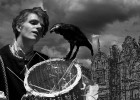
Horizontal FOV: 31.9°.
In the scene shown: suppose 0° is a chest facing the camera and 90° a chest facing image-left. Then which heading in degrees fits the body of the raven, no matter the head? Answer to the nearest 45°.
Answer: approximately 90°

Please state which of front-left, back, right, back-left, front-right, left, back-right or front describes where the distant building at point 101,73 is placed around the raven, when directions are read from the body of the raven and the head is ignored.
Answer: right

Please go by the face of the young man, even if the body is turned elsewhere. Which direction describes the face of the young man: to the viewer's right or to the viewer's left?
to the viewer's right

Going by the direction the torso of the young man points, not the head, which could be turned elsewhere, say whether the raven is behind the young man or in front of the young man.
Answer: in front

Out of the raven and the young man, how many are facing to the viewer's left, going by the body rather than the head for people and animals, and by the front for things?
1

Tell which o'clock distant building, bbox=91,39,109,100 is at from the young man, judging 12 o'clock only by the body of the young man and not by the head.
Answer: The distant building is roughly at 8 o'clock from the young man.

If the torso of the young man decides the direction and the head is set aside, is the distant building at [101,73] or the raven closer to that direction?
the raven

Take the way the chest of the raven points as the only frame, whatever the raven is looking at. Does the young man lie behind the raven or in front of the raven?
in front

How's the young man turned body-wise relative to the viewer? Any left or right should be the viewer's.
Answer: facing the viewer and to the right of the viewer

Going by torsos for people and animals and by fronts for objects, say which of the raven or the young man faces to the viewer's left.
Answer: the raven

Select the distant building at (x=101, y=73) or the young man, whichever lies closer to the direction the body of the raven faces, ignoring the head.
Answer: the young man
